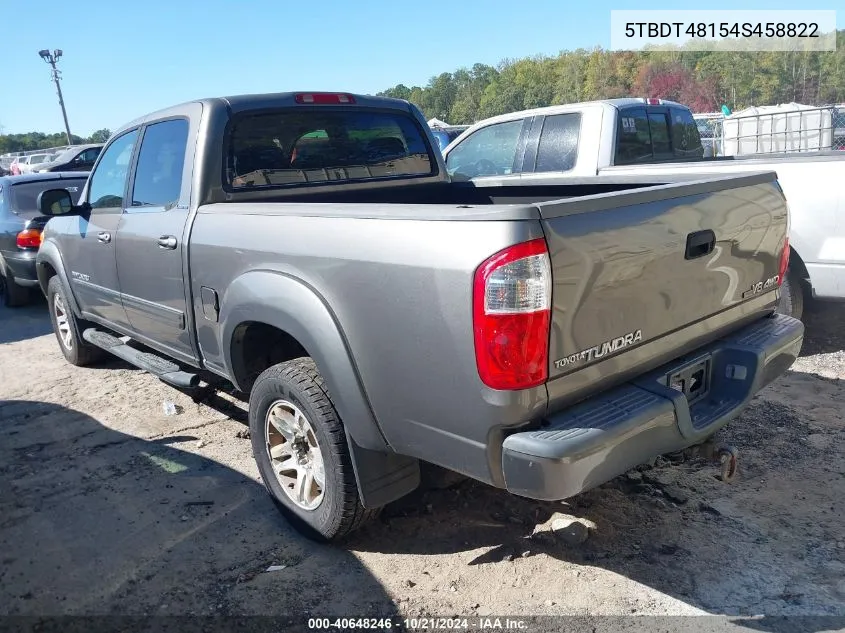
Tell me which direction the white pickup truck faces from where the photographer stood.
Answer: facing away from the viewer and to the left of the viewer

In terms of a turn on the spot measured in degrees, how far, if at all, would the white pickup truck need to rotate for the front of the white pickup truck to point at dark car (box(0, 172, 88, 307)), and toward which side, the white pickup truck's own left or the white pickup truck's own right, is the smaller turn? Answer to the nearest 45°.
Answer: approximately 45° to the white pickup truck's own left

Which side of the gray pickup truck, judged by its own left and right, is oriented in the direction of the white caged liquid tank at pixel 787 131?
right

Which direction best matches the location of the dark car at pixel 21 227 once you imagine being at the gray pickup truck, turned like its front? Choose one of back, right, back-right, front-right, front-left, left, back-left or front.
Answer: front

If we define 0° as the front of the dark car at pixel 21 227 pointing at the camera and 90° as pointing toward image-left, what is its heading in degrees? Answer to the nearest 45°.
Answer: approximately 135°

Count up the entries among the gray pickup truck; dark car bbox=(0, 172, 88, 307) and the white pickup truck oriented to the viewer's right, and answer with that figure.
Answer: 0

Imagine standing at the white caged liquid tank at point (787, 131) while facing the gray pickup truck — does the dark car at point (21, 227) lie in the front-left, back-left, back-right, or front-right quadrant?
front-right

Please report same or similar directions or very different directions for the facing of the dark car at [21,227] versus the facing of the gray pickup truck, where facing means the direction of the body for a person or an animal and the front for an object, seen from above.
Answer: same or similar directions

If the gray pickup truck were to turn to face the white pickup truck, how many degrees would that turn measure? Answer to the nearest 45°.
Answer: approximately 90° to its right

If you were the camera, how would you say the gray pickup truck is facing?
facing away from the viewer and to the left of the viewer

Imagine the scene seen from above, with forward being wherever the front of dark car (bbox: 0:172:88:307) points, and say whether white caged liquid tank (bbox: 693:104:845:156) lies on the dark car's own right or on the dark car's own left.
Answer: on the dark car's own right

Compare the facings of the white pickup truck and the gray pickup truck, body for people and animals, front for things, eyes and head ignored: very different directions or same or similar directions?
same or similar directions
